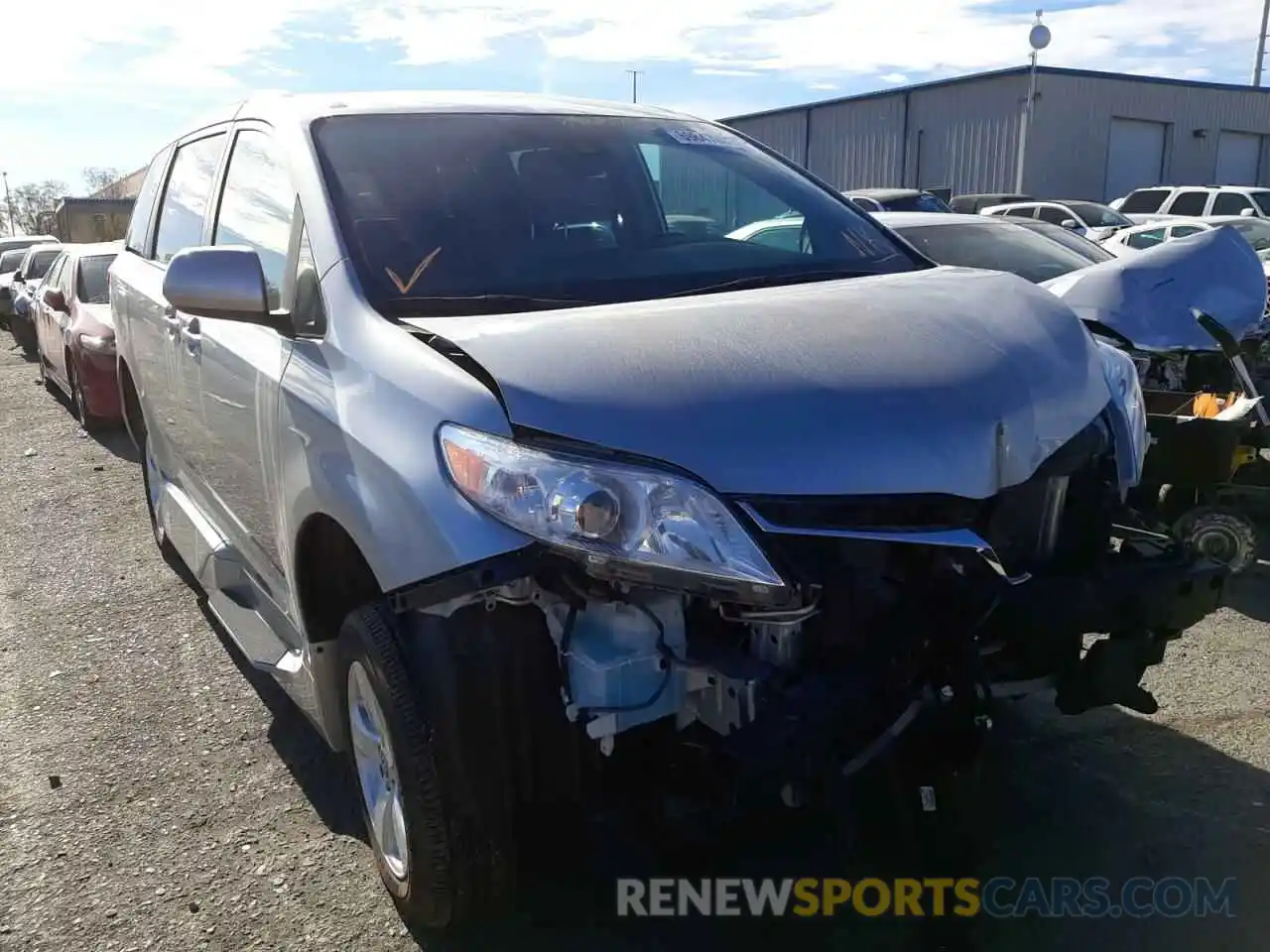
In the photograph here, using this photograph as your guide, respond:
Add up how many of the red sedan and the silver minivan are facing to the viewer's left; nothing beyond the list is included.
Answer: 0

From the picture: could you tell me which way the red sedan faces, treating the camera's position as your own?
facing the viewer and to the right of the viewer

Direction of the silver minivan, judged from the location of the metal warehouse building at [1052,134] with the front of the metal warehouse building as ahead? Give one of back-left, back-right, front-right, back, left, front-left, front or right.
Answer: front-right

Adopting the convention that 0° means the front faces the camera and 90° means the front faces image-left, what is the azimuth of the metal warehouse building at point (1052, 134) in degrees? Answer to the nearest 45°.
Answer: approximately 315°

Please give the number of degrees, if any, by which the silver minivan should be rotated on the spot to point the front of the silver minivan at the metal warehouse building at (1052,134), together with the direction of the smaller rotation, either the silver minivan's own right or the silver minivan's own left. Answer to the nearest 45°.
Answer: approximately 135° to the silver minivan's own left

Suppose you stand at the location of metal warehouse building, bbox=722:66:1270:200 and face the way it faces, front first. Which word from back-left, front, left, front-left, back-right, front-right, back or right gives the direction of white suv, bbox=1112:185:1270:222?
front-right

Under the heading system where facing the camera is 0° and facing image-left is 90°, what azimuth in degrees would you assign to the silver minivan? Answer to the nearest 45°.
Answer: approximately 315°

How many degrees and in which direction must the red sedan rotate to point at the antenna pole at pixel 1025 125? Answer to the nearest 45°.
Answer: approximately 90° to its left

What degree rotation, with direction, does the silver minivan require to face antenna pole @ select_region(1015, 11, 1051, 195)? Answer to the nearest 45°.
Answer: approximately 135° to its left

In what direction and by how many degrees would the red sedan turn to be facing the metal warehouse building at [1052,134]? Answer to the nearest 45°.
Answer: approximately 90° to its left
